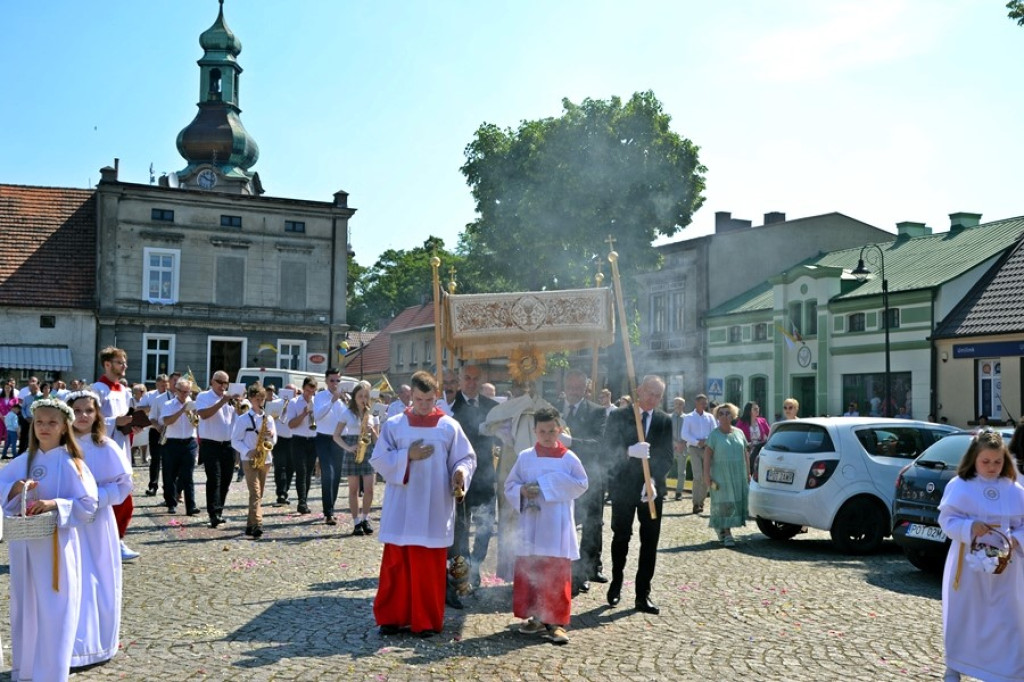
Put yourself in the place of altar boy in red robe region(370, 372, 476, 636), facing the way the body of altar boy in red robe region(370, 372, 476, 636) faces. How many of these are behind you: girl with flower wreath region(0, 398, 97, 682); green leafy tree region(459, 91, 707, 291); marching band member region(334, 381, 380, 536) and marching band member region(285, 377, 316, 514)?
3

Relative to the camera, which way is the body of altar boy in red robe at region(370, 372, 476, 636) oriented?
toward the camera

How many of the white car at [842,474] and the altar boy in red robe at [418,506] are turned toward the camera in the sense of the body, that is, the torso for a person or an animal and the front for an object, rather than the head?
1

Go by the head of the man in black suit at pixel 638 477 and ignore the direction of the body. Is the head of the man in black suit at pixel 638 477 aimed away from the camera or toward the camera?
toward the camera

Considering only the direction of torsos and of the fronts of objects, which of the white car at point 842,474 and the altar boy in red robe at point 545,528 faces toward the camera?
the altar boy in red robe

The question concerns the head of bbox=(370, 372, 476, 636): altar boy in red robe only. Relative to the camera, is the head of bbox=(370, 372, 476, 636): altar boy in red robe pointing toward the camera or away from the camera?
toward the camera

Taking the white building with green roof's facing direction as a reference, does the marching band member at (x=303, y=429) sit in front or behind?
in front

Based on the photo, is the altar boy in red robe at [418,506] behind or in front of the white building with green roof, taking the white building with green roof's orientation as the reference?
in front

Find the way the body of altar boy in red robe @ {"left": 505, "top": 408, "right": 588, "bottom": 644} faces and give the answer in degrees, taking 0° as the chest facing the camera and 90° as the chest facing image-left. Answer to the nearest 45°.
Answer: approximately 0°

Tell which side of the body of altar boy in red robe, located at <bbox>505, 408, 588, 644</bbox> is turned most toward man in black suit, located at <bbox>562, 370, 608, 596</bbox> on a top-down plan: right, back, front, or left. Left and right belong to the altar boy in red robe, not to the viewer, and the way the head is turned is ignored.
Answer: back

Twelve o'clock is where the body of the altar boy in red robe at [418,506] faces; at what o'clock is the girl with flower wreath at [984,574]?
The girl with flower wreath is roughly at 10 o'clock from the altar boy in red robe.
